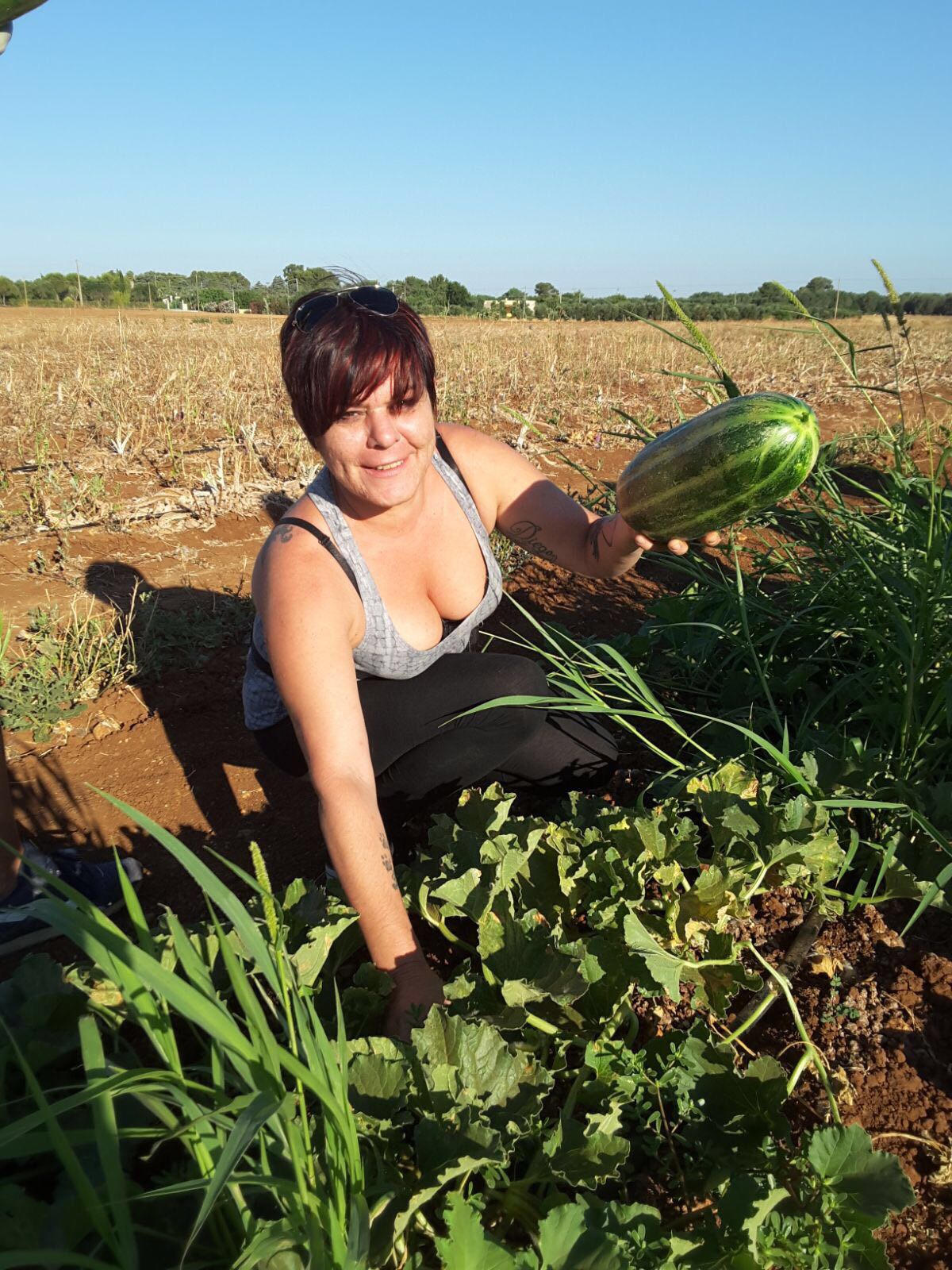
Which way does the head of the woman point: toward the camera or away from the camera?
toward the camera

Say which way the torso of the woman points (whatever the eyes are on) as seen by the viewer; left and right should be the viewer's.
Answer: facing the viewer and to the right of the viewer

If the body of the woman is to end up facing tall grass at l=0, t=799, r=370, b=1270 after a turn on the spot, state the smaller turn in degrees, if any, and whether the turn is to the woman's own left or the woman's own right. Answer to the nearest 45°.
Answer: approximately 45° to the woman's own right
